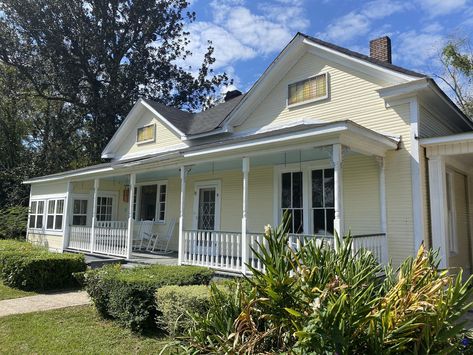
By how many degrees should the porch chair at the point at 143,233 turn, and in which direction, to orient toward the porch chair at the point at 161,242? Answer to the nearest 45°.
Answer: approximately 135° to its left

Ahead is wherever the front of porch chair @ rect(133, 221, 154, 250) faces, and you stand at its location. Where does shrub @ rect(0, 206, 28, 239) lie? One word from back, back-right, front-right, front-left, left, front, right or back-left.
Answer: right

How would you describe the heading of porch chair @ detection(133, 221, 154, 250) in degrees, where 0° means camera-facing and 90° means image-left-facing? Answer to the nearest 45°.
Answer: approximately 45°

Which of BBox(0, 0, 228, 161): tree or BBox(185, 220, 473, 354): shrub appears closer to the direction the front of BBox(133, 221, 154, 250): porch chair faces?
the shrub

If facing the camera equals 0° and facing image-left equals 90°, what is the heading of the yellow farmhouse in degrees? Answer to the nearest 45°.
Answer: approximately 45°

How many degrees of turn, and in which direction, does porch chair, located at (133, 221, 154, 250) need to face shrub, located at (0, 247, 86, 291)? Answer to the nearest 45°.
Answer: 0° — it already faces it

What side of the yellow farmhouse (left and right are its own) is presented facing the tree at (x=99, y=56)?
right
